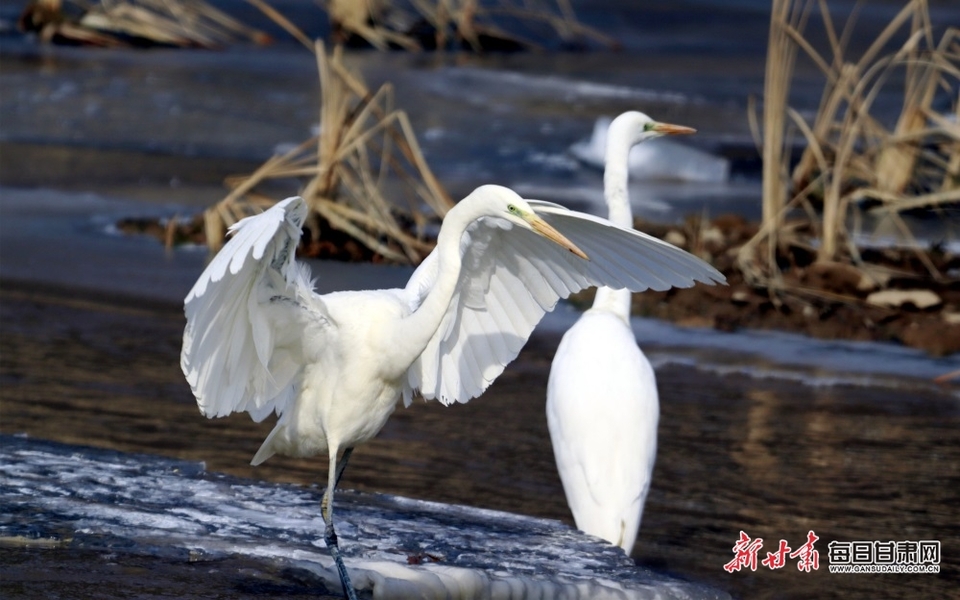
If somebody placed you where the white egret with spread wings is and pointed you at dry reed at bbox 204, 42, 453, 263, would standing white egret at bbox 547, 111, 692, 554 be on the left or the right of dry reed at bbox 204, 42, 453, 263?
right

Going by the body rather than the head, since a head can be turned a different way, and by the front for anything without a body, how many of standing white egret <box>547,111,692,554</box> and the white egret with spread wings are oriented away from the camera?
1

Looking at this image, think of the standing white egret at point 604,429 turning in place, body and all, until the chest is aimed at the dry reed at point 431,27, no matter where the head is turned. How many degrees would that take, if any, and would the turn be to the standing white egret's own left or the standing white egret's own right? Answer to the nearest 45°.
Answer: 0° — it already faces it

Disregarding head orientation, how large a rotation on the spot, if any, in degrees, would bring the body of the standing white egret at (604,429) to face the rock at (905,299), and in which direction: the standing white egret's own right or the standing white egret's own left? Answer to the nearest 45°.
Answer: approximately 45° to the standing white egret's own right

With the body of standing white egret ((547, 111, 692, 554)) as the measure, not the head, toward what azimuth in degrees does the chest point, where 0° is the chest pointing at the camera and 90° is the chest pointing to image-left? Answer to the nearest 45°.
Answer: approximately 180°

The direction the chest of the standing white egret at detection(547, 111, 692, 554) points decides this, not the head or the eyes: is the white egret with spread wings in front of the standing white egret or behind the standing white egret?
behind

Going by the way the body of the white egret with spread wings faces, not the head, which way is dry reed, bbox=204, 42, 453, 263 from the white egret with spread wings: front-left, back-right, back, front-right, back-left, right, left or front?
back-left

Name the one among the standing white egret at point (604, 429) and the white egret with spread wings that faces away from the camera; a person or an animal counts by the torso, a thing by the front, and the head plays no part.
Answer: the standing white egret
